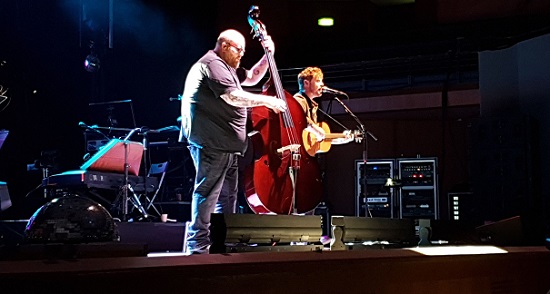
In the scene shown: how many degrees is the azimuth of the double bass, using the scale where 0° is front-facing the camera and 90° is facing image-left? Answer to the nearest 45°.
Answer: approximately 315°

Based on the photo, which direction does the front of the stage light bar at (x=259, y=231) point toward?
away from the camera

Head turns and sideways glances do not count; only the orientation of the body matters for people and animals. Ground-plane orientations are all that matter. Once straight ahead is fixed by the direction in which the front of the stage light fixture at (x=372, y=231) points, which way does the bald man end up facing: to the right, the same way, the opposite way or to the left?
to the right

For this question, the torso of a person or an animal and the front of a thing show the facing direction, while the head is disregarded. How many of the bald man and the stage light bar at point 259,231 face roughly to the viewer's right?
1

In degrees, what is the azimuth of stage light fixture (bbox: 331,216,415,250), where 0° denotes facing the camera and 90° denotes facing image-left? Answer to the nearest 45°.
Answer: approximately 180°

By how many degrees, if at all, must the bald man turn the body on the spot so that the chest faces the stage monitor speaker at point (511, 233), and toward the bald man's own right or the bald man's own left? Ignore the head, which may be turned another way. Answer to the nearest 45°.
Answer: approximately 45° to the bald man's own right

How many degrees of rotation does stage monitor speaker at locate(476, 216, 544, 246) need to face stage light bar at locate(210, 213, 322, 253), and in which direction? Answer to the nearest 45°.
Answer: approximately 45° to its left

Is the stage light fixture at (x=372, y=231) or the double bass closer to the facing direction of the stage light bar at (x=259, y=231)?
the double bass

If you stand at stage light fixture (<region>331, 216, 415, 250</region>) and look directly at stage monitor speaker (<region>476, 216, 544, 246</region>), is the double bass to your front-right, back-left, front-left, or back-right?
back-left
